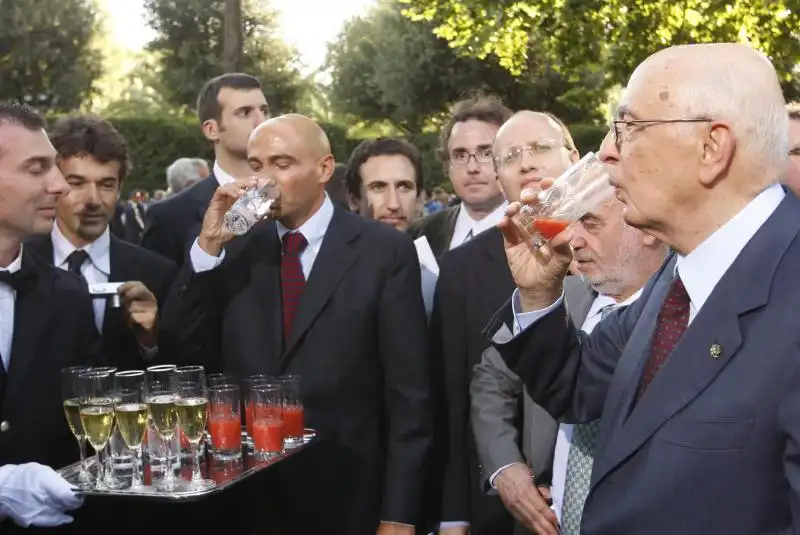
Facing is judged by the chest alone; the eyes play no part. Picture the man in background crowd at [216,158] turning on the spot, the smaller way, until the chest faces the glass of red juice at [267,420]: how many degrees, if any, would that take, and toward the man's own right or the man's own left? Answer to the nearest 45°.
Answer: approximately 45° to the man's own right

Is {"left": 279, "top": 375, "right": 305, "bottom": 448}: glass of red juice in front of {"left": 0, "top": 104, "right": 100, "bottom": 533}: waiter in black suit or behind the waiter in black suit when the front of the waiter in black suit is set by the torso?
in front

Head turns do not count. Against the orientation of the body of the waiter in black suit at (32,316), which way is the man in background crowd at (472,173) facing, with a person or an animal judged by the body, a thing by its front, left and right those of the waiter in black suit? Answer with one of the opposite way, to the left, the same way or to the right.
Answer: to the right

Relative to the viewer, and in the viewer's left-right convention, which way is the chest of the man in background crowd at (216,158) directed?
facing the viewer and to the right of the viewer

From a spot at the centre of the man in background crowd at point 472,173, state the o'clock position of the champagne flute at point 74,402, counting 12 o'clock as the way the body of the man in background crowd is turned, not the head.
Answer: The champagne flute is roughly at 1 o'clock from the man in background crowd.

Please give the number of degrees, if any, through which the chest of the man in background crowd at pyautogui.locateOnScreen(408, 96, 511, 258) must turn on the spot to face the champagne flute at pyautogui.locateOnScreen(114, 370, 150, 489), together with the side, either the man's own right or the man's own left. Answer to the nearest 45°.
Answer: approximately 45° to the man's own right

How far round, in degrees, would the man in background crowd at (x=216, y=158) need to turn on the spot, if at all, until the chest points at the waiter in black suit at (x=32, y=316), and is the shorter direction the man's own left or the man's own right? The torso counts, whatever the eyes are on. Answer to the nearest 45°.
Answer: approximately 45° to the man's own right

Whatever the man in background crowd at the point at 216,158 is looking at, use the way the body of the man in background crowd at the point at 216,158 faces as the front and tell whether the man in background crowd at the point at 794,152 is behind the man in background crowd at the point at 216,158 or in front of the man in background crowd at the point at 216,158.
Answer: in front

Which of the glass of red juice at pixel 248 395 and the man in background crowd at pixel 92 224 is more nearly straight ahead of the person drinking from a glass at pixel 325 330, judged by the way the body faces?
the glass of red juice

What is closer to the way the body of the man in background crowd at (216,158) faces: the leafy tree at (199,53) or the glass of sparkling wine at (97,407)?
the glass of sparkling wine
